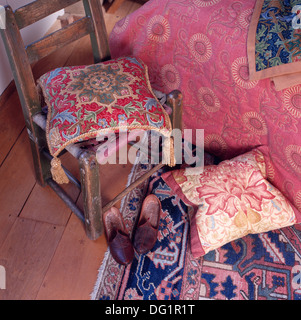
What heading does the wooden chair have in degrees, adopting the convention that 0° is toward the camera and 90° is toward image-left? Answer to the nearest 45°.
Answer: approximately 315°

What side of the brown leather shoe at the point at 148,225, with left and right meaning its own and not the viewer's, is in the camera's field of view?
front

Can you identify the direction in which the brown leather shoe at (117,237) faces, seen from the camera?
facing the viewer

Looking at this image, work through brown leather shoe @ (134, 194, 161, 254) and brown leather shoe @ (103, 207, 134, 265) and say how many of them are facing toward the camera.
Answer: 2
